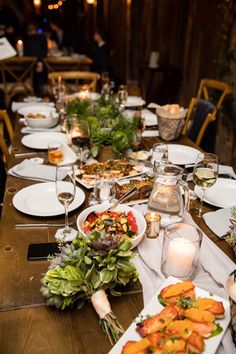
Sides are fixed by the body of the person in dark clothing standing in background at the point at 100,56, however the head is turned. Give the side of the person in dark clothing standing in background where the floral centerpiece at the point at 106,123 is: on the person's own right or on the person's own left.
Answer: on the person's own left

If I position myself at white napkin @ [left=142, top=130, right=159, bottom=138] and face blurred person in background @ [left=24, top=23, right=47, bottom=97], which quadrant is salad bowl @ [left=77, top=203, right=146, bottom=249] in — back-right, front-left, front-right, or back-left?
back-left

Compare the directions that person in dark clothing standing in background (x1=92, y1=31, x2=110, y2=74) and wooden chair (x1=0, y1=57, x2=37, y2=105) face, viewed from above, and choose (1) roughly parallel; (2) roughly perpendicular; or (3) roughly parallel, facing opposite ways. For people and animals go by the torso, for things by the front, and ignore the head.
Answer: roughly perpendicular

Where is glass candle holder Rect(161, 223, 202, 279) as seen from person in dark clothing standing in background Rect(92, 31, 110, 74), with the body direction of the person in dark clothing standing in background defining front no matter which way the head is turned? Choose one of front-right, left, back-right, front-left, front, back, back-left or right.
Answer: left
